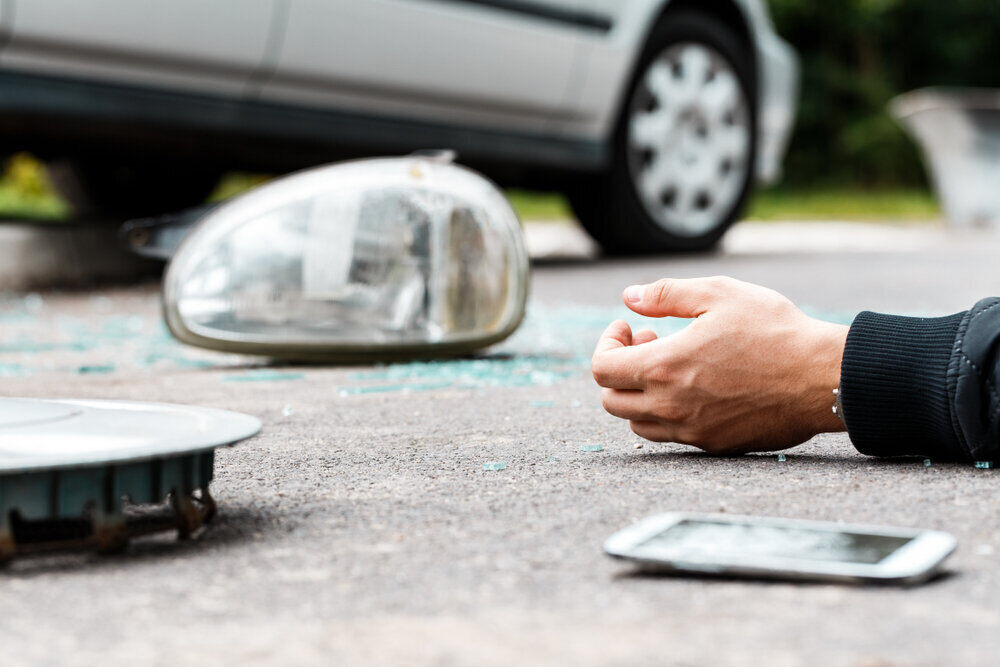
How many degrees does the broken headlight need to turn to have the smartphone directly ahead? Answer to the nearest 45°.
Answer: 0° — it already faces it

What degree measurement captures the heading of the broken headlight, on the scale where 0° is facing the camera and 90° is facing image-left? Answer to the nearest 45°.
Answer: approximately 0°

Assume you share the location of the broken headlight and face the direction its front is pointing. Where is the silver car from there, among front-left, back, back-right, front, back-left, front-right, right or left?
back

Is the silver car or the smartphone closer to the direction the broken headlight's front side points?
the smartphone
